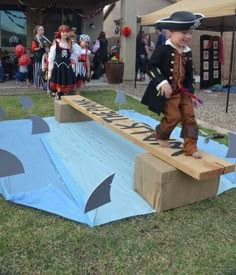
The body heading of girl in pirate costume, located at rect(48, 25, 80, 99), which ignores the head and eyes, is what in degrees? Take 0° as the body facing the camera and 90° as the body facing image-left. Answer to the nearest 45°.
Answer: approximately 0°

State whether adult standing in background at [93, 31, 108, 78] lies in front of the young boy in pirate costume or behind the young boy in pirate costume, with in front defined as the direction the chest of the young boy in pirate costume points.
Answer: behind

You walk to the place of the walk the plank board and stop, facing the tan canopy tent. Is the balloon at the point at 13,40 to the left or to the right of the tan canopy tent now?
left

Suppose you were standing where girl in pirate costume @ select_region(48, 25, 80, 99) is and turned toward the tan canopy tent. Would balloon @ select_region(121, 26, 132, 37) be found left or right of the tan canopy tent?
left

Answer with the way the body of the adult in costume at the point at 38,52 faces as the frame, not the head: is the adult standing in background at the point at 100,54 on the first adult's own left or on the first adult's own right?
on the first adult's own left

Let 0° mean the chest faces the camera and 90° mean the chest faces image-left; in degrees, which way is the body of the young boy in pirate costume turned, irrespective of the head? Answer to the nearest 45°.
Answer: approximately 315°

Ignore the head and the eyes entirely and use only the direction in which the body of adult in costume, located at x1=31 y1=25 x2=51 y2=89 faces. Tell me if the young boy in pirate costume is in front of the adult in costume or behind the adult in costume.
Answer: in front

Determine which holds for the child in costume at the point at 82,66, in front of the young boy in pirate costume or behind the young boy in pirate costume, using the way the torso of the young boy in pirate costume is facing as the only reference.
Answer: behind

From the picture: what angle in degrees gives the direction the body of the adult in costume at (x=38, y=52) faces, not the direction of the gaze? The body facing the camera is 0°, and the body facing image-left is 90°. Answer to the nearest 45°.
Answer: approximately 315°

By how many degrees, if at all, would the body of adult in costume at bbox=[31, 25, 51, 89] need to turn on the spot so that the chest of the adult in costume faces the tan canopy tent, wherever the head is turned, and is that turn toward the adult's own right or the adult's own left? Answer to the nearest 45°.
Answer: approximately 45° to the adult's own left
